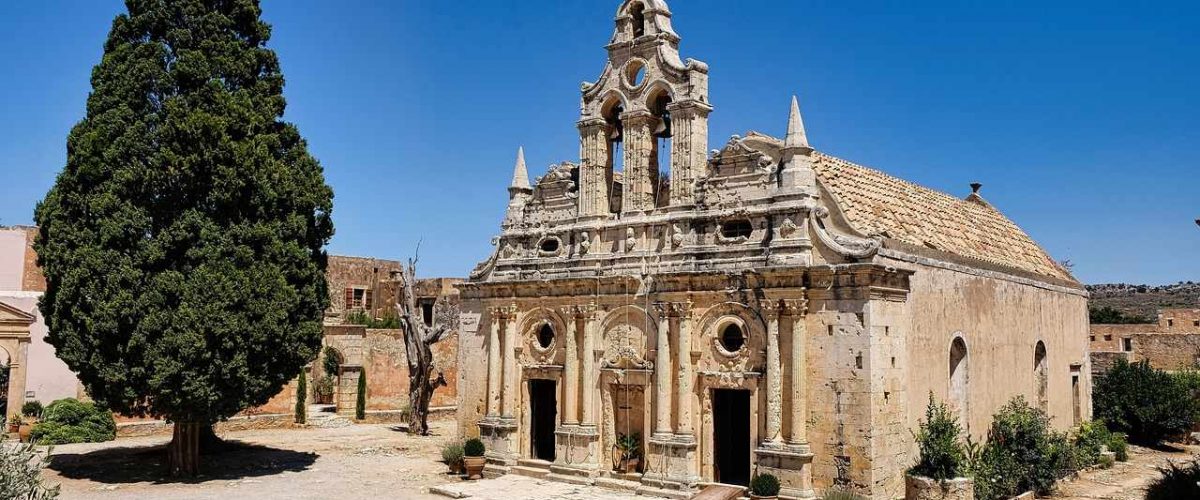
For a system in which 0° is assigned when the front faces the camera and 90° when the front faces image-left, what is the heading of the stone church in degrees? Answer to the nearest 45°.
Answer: approximately 45°

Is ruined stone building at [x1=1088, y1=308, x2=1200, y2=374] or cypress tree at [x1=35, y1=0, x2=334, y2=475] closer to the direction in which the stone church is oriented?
the cypress tree

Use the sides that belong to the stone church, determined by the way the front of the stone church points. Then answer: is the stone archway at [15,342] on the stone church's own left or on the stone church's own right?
on the stone church's own right

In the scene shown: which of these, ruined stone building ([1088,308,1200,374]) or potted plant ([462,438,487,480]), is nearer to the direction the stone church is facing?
the potted plant

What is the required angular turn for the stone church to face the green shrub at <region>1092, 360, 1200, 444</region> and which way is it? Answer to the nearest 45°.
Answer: approximately 180°

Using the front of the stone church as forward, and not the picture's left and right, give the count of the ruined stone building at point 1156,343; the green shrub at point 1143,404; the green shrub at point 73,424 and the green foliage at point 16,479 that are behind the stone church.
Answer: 2

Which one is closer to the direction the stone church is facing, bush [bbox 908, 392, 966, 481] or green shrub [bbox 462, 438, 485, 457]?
the green shrub

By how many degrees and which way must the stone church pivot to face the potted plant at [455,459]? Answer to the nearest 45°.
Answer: approximately 45° to its right

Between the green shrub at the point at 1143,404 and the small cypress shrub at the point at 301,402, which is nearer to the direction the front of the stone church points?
the small cypress shrub

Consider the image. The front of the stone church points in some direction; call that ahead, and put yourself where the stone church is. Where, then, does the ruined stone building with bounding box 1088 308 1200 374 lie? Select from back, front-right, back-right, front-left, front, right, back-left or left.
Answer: back
